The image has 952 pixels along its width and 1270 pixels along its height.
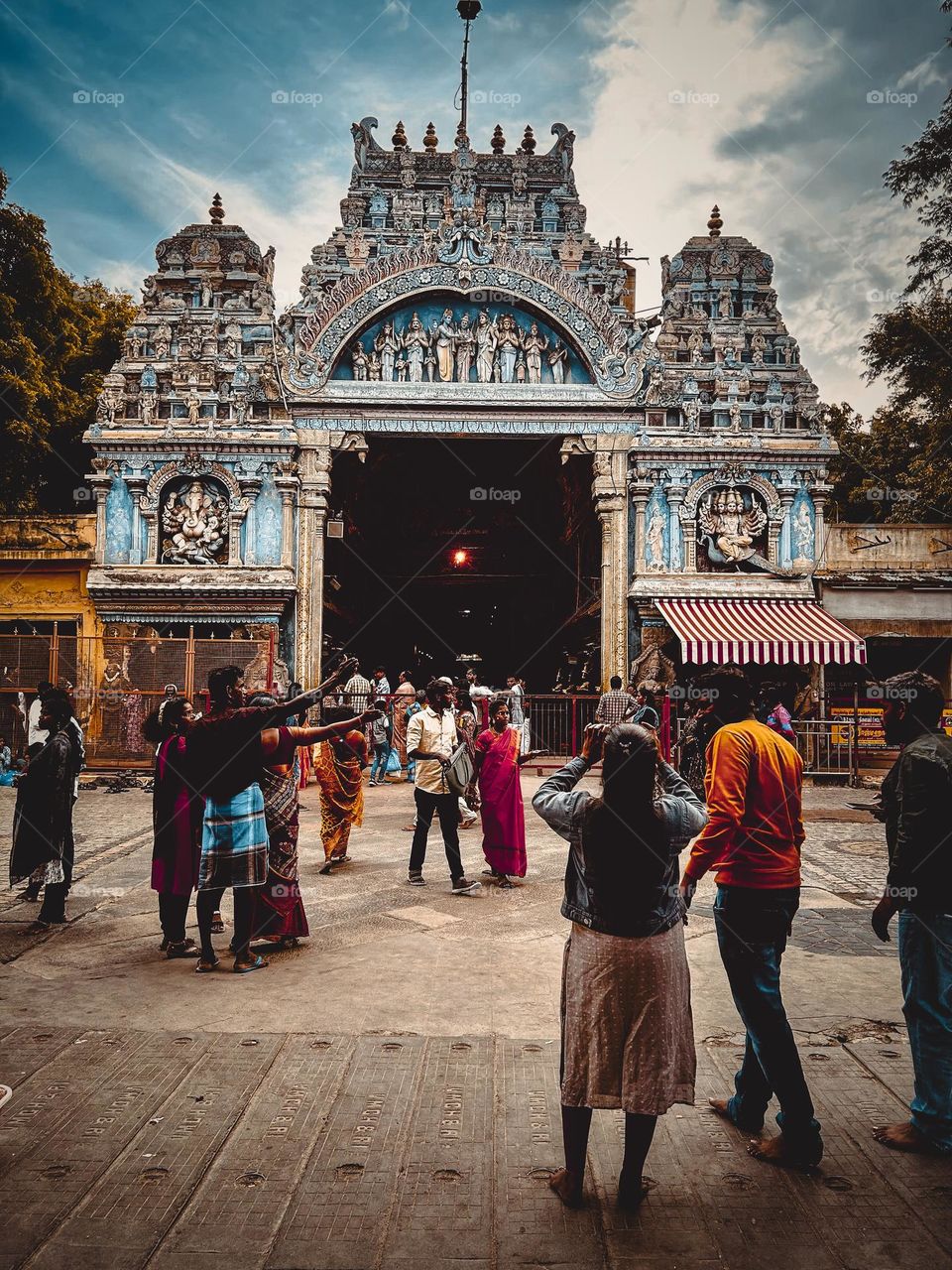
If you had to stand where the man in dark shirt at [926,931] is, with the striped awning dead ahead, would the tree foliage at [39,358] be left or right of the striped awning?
left

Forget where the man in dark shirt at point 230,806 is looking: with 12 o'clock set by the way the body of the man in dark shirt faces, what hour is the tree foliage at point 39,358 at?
The tree foliage is roughly at 10 o'clock from the man in dark shirt.

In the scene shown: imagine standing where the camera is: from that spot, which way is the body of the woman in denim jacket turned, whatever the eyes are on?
away from the camera

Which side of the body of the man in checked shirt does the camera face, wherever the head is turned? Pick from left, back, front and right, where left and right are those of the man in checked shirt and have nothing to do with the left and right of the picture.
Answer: back

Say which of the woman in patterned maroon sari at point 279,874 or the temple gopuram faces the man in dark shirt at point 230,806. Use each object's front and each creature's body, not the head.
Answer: the temple gopuram

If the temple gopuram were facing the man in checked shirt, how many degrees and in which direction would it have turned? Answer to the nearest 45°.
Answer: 0° — it already faces them

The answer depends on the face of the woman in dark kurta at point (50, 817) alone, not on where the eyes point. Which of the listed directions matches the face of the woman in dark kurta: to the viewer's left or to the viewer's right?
to the viewer's left

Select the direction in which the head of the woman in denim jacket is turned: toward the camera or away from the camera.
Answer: away from the camera

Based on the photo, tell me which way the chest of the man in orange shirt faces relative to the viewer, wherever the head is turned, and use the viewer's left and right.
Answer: facing away from the viewer and to the left of the viewer

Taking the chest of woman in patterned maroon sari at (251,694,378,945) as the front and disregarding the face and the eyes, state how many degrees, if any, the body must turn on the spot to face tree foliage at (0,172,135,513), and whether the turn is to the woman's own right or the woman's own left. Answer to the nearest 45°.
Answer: approximately 45° to the woman's own left
